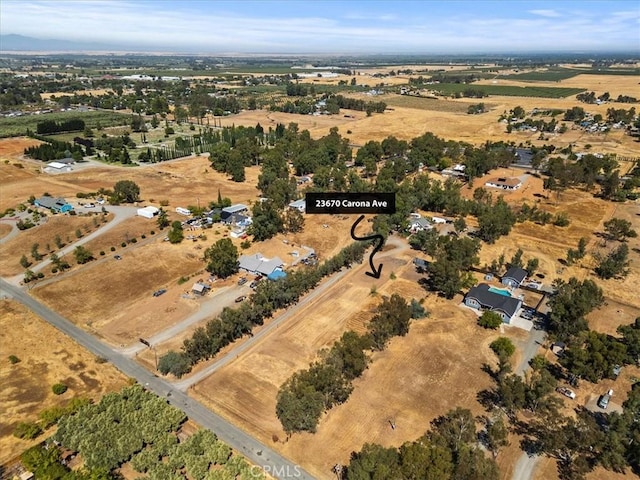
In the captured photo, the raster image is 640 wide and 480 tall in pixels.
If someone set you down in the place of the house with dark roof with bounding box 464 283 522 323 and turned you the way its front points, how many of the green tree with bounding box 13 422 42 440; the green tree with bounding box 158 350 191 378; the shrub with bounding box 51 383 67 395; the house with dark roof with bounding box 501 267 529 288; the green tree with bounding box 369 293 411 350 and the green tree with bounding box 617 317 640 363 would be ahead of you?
4

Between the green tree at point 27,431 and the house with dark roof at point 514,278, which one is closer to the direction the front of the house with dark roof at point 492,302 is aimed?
the green tree

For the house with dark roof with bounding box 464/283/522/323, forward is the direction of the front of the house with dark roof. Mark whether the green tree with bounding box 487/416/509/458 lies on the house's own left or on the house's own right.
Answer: on the house's own left

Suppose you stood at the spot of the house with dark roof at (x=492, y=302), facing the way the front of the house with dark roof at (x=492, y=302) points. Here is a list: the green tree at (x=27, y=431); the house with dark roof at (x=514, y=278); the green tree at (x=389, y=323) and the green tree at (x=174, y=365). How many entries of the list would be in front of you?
3

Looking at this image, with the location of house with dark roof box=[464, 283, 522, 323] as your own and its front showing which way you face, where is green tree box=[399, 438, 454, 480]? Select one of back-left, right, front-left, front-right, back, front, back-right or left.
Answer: front-left

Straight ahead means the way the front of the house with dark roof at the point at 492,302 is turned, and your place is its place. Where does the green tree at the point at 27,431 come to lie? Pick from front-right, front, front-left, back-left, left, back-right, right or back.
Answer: front

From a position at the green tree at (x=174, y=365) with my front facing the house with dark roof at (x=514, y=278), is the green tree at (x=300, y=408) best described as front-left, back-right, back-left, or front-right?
front-right

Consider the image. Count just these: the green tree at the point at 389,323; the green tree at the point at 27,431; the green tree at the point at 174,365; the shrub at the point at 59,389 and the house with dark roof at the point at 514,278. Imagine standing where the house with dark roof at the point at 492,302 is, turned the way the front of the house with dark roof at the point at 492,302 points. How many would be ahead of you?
4

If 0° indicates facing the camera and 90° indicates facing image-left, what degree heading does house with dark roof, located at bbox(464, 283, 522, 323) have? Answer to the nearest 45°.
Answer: approximately 45°

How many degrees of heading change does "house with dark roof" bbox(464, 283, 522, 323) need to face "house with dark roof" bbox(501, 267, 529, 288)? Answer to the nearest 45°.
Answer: approximately 135° to its right

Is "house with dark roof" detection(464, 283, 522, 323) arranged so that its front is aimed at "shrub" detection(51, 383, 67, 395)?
yes

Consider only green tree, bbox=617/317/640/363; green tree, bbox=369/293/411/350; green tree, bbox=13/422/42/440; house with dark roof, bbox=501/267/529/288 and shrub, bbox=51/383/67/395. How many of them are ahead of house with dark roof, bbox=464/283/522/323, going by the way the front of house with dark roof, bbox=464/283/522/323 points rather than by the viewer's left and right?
3

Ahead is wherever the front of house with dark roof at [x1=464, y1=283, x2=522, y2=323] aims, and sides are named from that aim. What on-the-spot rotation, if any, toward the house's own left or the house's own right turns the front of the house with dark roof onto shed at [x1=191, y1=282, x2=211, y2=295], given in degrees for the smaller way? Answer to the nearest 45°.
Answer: approximately 45° to the house's own right
